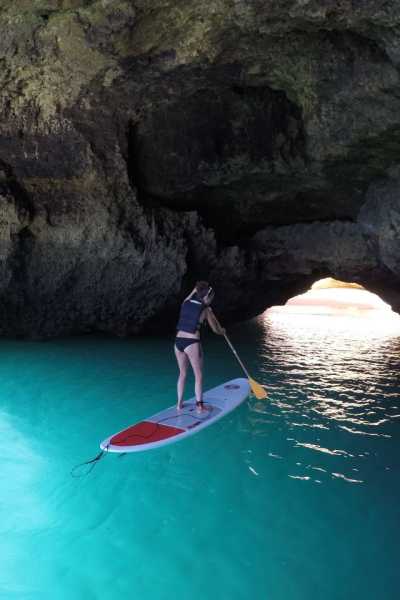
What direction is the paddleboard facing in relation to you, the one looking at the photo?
facing away from the viewer and to the right of the viewer

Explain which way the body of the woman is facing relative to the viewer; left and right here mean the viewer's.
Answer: facing away from the viewer and to the right of the viewer
